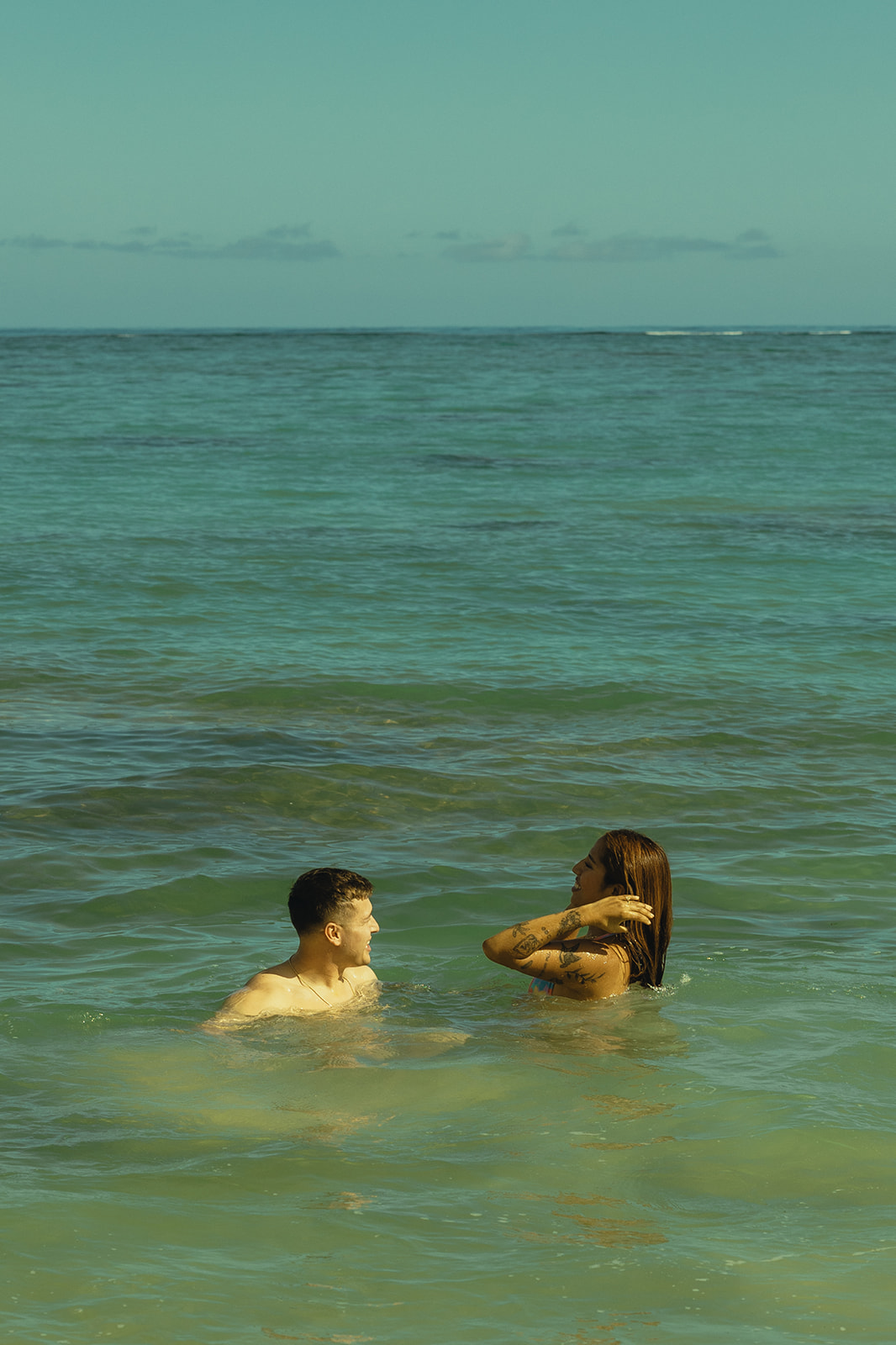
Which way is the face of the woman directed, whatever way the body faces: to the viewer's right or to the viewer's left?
to the viewer's left

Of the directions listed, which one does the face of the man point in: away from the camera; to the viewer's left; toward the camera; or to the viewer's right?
to the viewer's right

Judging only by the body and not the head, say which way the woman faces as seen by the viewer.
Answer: to the viewer's left

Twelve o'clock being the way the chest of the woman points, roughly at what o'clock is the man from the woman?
The man is roughly at 12 o'clock from the woman.
